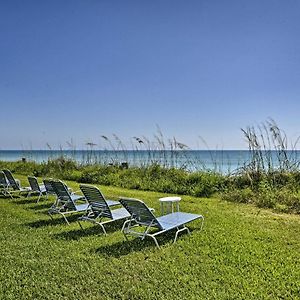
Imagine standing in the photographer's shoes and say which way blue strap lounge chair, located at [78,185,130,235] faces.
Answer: facing away from the viewer and to the right of the viewer

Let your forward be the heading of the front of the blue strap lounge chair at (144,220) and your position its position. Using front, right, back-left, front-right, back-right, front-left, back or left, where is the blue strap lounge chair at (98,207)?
left

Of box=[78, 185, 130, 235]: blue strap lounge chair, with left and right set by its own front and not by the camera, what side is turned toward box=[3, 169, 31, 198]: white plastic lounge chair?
left

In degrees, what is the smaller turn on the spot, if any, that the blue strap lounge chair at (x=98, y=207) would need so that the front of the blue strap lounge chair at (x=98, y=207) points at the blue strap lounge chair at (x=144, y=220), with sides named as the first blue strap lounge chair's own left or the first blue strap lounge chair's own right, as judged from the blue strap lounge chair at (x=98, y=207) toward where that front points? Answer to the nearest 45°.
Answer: approximately 90° to the first blue strap lounge chair's own right

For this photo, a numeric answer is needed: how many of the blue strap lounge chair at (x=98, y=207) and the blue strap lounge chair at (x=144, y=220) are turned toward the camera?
0

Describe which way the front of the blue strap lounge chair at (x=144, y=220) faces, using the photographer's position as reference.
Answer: facing away from the viewer and to the right of the viewer

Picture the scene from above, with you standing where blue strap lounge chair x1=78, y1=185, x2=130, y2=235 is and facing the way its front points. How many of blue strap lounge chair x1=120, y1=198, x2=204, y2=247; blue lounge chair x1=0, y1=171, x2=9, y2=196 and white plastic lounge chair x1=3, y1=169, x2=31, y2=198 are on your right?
1

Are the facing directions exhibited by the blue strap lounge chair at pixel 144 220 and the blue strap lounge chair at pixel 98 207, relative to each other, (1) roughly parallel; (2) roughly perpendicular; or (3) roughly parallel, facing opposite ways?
roughly parallel
